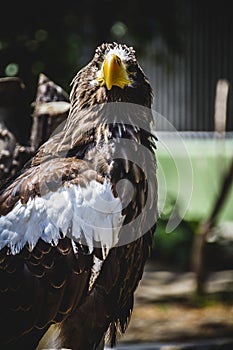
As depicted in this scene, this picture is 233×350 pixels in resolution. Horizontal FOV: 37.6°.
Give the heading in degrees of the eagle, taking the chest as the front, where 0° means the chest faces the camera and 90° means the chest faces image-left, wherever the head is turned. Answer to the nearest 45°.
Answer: approximately 315°

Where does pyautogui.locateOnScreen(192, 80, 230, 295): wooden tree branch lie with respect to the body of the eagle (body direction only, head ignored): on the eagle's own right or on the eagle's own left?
on the eagle's own left

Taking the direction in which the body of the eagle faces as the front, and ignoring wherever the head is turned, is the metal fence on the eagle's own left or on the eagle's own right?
on the eagle's own left
